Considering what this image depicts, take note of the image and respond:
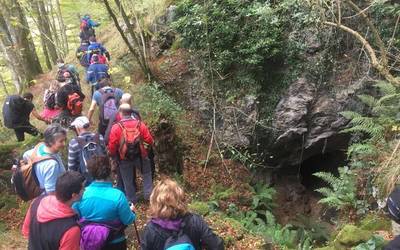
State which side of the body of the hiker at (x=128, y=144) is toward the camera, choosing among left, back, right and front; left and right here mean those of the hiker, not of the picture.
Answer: back

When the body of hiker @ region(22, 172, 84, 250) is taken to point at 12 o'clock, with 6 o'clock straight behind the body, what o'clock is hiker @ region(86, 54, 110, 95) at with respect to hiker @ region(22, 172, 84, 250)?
hiker @ region(86, 54, 110, 95) is roughly at 11 o'clock from hiker @ region(22, 172, 84, 250).

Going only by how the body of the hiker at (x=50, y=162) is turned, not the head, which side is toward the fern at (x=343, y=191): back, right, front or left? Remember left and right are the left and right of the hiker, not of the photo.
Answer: front

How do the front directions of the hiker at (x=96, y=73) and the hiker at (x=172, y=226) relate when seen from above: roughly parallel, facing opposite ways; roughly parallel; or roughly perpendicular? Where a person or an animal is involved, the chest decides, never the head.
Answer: roughly parallel

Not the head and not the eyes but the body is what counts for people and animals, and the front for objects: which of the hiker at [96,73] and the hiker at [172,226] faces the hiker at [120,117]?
the hiker at [172,226]

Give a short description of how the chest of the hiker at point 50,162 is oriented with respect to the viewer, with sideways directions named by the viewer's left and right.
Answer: facing to the right of the viewer

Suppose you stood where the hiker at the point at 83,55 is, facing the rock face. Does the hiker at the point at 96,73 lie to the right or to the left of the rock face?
right

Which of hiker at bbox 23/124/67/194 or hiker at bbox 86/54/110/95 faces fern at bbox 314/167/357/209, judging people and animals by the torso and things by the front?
hiker at bbox 23/124/67/194

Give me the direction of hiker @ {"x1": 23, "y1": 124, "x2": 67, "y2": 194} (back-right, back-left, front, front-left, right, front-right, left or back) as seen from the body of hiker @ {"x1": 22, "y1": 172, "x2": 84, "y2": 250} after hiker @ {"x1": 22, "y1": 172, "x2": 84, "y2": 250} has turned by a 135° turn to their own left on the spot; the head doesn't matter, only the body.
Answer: right

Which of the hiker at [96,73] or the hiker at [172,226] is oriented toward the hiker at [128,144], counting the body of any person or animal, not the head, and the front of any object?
the hiker at [172,226]

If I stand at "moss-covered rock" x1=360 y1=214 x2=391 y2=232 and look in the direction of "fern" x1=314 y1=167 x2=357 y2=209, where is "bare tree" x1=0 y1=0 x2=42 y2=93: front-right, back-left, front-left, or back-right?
front-left

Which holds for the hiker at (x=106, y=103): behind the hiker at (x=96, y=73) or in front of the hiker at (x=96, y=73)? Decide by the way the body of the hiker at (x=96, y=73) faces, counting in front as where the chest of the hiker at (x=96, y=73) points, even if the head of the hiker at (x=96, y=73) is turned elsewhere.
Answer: behind

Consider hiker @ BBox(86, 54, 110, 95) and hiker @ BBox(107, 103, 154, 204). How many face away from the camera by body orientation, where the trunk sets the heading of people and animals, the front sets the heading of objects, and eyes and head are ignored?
2

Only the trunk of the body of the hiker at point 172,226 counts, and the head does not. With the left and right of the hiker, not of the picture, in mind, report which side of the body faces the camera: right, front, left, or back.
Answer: back

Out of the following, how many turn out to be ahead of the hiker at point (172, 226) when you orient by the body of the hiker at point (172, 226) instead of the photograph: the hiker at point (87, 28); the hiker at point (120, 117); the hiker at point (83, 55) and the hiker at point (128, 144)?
4

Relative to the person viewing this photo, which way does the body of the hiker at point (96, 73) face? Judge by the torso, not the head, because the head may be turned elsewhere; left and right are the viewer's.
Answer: facing away from the viewer

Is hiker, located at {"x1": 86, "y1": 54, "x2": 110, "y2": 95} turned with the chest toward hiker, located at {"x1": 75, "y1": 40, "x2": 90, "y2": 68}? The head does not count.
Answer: yes
